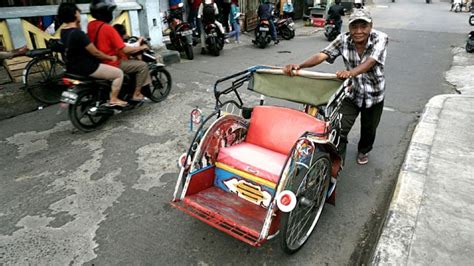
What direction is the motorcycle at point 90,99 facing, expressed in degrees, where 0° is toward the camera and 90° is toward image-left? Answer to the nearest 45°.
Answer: approximately 225°

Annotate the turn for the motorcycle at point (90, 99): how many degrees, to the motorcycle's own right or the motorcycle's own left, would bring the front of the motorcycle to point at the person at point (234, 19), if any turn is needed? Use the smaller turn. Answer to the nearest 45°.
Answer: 0° — it already faces them

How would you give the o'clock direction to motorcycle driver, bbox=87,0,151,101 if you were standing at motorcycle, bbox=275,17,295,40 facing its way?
The motorcycle driver is roughly at 2 o'clock from the motorcycle.

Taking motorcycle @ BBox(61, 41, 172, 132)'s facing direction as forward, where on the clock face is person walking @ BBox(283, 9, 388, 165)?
The person walking is roughly at 3 o'clock from the motorcycle.

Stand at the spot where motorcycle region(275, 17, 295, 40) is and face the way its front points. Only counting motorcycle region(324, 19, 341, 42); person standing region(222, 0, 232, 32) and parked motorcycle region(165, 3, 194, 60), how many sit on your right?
2

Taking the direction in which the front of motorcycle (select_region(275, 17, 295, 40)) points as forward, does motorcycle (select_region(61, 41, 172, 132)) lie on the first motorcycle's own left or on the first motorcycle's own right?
on the first motorcycle's own right
